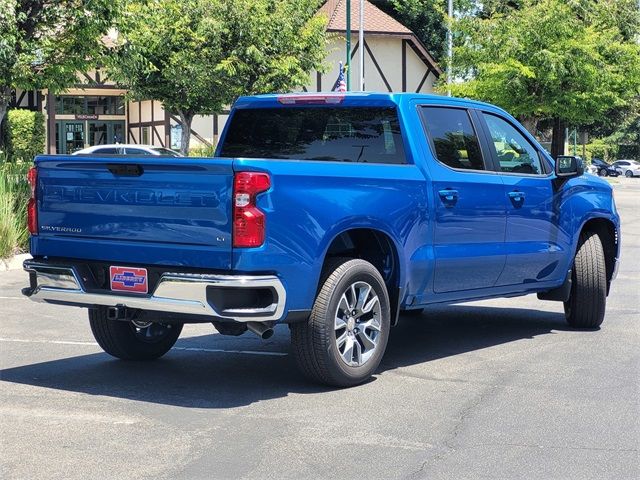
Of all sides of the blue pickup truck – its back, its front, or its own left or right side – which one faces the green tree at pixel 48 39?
left

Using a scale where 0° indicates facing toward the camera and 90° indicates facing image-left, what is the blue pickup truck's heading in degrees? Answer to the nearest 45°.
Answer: approximately 225°

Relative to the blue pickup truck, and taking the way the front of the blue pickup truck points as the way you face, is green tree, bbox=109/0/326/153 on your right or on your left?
on your left

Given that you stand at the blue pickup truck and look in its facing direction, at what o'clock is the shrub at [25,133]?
The shrub is roughly at 10 o'clock from the blue pickup truck.

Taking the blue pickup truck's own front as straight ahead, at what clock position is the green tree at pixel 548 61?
The green tree is roughly at 11 o'clock from the blue pickup truck.

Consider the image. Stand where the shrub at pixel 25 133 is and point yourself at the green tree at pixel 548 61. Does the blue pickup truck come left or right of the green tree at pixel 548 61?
right
